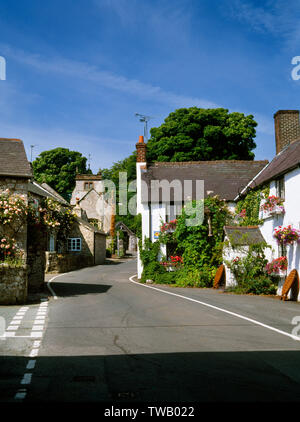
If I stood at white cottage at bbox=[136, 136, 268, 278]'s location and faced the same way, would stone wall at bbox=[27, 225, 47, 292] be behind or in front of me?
in front

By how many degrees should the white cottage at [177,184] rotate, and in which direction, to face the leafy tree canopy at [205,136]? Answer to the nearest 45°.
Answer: approximately 180°

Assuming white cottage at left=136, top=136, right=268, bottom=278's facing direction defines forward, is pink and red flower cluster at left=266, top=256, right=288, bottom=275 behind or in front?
in front

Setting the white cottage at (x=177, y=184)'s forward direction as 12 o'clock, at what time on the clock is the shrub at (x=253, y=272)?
The shrub is roughly at 11 o'clock from the white cottage.

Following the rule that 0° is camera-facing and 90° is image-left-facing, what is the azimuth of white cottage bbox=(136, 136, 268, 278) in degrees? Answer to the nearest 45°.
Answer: approximately 0°

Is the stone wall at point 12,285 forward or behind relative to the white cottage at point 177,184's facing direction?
forward

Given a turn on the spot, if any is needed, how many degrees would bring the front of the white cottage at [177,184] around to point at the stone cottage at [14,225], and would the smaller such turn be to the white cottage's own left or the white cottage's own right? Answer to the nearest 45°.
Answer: approximately 45° to the white cottage's own right

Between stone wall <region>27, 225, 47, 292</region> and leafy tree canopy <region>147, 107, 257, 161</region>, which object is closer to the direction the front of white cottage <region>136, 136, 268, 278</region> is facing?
the stone wall

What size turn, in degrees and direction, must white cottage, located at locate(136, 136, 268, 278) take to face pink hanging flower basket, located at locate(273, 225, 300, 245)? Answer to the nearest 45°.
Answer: approximately 45° to its left
